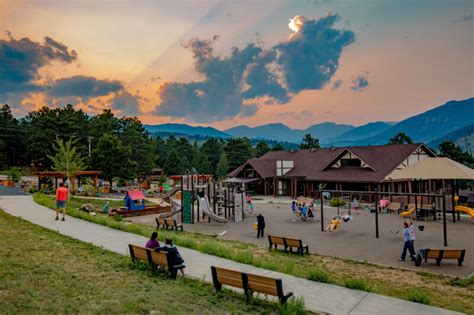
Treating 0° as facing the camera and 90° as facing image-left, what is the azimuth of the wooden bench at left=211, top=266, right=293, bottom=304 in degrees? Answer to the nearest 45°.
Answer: approximately 225°

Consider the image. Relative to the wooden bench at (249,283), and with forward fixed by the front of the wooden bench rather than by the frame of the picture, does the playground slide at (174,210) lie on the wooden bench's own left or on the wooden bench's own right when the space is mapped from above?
on the wooden bench's own left

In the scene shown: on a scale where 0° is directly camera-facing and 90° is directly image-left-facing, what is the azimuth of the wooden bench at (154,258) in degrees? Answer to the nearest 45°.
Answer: approximately 225°

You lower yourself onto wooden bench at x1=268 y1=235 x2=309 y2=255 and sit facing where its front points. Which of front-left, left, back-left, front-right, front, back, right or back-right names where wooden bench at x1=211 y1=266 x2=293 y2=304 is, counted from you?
back-right

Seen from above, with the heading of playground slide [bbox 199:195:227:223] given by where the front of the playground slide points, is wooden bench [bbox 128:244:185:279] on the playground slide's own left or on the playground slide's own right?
on the playground slide's own right

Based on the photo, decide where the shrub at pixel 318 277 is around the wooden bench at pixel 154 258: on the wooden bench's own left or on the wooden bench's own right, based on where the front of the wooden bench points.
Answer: on the wooden bench's own right

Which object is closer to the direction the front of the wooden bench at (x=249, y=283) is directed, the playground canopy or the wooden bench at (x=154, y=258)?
the playground canopy

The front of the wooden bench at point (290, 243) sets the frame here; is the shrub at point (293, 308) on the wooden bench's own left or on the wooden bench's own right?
on the wooden bench's own right

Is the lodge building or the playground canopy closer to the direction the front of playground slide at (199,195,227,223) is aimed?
the playground canopy

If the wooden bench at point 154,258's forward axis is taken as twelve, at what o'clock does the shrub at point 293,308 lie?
The shrub is roughly at 3 o'clock from the wooden bench.

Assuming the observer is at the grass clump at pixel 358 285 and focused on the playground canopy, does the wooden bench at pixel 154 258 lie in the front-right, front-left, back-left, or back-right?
back-left
